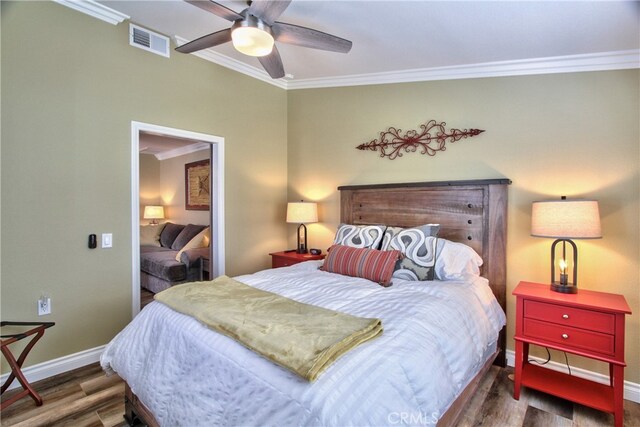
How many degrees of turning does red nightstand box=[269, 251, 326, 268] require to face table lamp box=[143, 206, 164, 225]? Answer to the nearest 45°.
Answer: approximately 90° to its right

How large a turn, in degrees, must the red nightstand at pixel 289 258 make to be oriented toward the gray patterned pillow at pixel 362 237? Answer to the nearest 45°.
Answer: approximately 90° to its left

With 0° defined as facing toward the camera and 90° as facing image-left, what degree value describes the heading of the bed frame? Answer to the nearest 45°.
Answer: approximately 45°

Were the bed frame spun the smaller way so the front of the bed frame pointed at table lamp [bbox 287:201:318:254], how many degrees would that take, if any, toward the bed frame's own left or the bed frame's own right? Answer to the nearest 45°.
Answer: approximately 90° to the bed frame's own right

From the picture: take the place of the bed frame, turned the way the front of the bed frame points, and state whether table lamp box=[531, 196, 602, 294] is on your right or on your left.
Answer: on your left

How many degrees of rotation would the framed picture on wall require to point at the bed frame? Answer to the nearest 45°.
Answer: approximately 90° to its left

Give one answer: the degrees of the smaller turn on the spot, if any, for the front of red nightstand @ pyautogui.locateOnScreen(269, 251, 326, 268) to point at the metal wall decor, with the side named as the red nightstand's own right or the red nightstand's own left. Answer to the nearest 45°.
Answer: approximately 135° to the red nightstand's own left

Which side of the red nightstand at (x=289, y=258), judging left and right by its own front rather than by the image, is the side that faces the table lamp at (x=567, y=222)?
left

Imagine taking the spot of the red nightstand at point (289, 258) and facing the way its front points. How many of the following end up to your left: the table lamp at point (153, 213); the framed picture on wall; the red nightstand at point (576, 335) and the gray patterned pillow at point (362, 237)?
2

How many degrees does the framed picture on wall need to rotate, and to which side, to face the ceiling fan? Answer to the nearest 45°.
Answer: approximately 45° to its left

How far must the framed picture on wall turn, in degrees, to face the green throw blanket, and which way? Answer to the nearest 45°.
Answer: approximately 45° to its left
